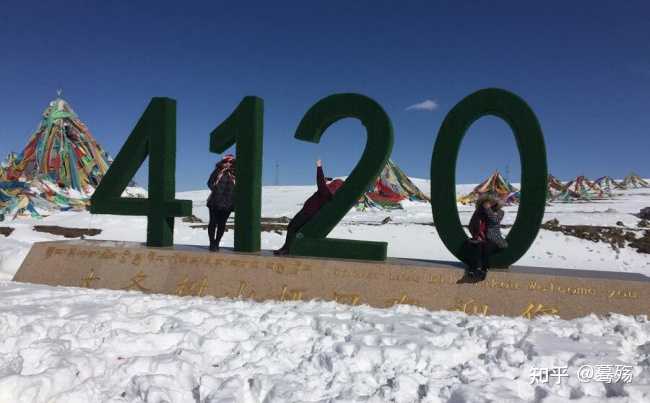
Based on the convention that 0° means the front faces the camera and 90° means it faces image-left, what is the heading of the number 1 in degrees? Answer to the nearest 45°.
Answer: approximately 0°

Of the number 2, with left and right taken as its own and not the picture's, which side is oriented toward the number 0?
left

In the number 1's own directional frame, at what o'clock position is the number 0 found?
The number 0 is roughly at 10 o'clock from the number 1.

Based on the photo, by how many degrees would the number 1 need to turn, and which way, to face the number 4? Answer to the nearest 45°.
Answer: approximately 135° to its right

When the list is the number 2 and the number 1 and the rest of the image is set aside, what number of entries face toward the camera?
2

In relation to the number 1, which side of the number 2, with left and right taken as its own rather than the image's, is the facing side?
right

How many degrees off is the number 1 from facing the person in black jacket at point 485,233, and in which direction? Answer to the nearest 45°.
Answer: approximately 45° to its left
